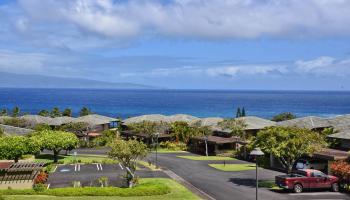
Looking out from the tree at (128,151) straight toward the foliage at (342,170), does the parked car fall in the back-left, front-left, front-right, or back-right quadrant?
front-left

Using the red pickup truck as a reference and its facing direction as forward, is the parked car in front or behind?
in front

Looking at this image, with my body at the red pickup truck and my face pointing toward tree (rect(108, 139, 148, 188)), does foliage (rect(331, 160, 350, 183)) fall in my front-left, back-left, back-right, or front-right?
back-right

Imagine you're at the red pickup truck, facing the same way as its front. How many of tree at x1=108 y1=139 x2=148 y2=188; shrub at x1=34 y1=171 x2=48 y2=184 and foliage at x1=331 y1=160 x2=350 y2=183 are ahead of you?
1
